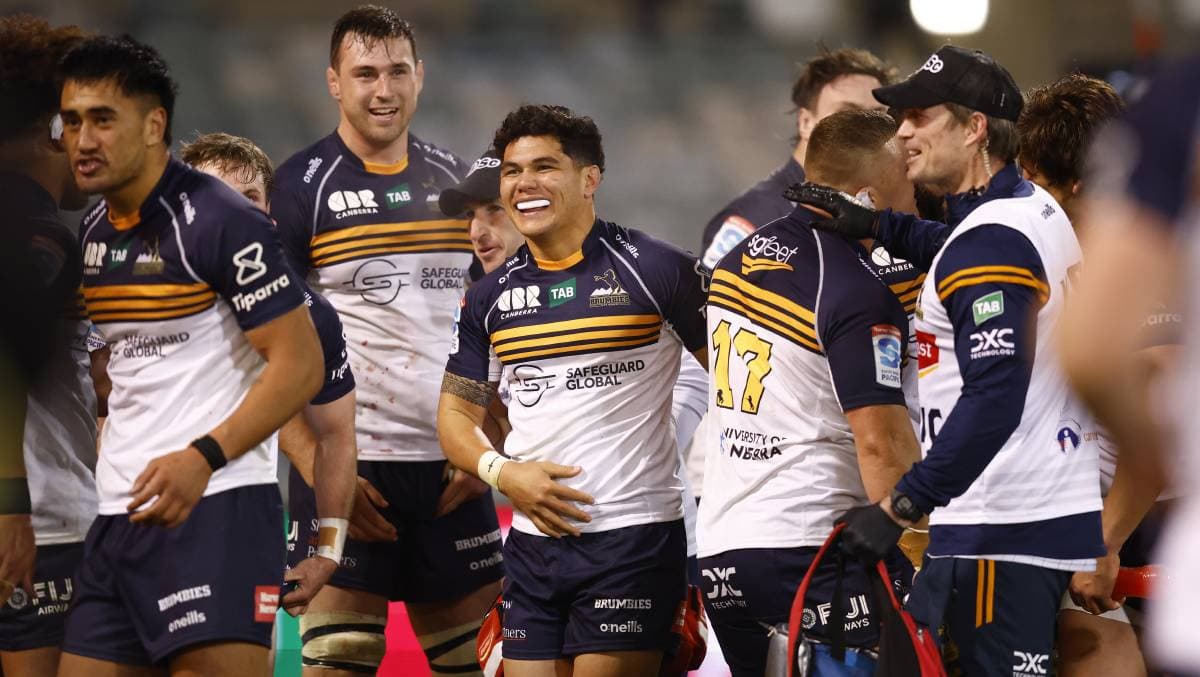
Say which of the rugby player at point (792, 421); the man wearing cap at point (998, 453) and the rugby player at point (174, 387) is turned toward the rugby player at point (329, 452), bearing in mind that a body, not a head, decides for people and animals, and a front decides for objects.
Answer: the man wearing cap

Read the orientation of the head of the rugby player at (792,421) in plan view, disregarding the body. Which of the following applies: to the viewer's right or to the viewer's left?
to the viewer's right

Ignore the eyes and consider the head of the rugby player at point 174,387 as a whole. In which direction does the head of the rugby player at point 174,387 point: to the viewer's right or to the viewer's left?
to the viewer's left

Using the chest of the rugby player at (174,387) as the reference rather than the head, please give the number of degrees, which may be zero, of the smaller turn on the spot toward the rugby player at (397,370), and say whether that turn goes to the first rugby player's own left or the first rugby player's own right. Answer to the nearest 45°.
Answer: approximately 180°

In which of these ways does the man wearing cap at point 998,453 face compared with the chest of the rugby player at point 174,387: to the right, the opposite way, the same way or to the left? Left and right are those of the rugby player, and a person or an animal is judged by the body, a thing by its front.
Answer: to the right

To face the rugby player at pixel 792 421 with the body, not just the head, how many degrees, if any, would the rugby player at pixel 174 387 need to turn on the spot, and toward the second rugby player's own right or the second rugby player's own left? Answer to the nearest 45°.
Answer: approximately 135° to the second rugby player's own left

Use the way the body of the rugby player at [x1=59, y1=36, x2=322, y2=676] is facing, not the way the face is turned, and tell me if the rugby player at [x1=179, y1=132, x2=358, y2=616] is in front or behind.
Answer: behind

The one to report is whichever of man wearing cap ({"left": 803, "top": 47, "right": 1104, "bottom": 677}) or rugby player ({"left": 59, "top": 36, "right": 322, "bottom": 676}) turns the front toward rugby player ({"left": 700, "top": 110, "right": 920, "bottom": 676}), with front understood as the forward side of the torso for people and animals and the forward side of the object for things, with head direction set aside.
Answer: the man wearing cap

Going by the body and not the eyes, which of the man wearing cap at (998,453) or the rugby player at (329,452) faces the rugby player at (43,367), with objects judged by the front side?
the man wearing cap
